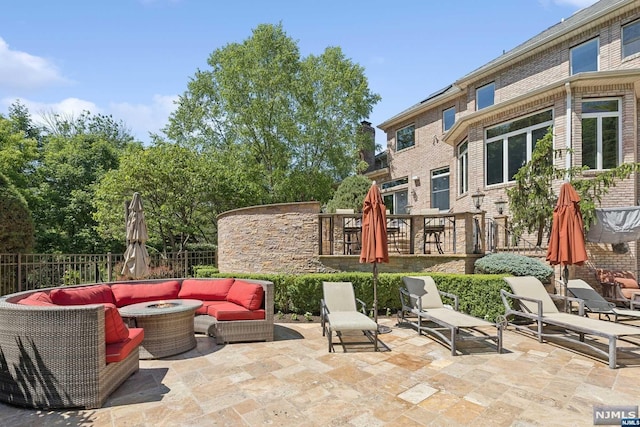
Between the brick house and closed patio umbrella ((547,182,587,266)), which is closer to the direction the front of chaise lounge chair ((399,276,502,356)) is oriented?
the closed patio umbrella

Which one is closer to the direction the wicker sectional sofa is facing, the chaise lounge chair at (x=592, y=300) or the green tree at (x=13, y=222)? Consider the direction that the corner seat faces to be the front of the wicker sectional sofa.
the chaise lounge chair

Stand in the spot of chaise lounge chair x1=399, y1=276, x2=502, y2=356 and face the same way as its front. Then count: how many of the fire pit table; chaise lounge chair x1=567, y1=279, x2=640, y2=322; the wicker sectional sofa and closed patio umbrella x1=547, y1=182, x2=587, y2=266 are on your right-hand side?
2

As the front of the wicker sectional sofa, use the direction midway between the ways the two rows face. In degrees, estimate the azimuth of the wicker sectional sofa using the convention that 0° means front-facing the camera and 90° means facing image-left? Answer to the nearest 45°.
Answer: approximately 315°

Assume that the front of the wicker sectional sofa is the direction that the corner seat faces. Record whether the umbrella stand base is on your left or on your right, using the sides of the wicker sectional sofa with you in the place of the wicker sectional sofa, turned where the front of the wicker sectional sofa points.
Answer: on your left
